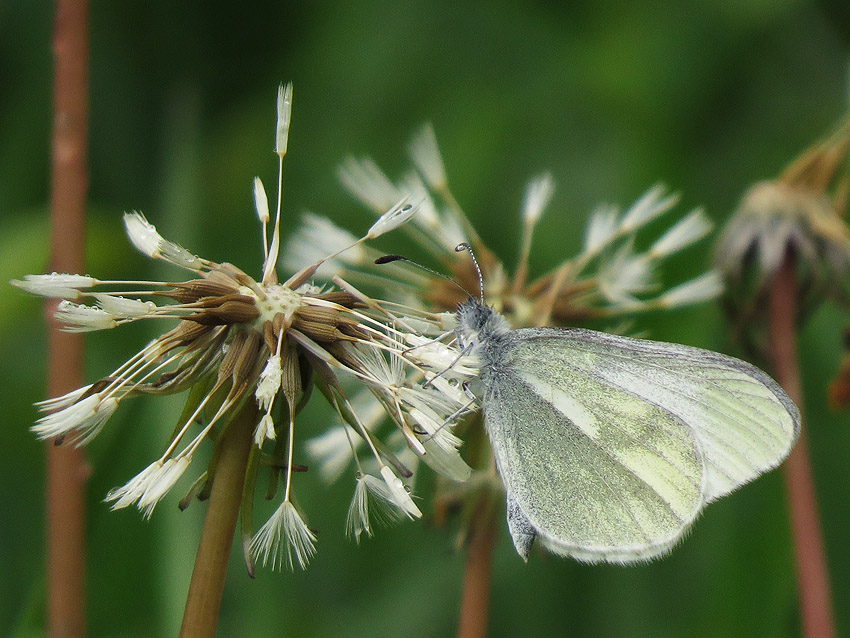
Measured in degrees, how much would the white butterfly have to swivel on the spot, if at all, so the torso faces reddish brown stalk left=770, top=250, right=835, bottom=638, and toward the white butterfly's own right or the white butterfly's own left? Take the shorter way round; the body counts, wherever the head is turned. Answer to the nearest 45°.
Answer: approximately 135° to the white butterfly's own right

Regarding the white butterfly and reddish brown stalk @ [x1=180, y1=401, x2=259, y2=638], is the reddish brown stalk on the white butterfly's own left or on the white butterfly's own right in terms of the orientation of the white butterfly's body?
on the white butterfly's own left

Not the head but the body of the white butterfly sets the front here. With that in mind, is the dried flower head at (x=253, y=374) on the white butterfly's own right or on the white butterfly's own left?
on the white butterfly's own left

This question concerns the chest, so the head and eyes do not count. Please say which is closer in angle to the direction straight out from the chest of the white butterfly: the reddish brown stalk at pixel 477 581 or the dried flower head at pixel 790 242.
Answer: the reddish brown stalk

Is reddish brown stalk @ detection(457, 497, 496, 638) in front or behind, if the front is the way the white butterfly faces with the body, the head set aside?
in front

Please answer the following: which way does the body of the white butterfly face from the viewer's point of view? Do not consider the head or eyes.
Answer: to the viewer's left
